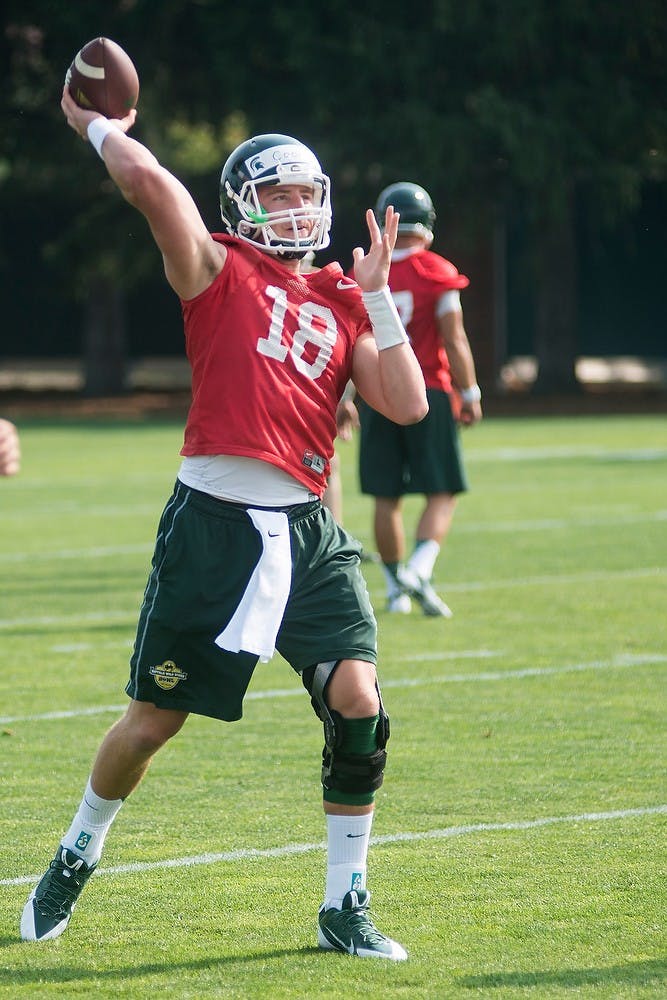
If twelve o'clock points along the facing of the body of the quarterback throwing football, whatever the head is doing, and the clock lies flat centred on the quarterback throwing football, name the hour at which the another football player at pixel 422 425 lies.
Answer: Another football player is roughly at 8 o'clock from the quarterback throwing football.

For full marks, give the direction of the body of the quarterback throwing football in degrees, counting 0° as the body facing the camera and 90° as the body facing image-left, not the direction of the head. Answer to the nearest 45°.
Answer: approximately 315°

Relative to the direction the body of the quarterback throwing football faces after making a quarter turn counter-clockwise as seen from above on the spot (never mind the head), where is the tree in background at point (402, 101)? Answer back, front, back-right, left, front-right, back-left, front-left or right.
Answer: front-left
